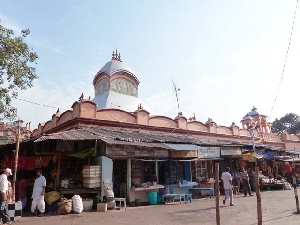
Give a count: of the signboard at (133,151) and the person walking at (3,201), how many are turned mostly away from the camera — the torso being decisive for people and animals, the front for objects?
0

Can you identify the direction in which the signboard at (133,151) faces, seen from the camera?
facing the viewer and to the right of the viewer

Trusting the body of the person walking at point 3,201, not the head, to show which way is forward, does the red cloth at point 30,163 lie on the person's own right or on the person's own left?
on the person's own left

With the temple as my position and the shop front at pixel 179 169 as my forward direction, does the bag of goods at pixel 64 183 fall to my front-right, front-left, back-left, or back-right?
front-right

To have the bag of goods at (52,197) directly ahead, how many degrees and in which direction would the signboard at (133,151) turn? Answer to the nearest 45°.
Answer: approximately 90° to its right

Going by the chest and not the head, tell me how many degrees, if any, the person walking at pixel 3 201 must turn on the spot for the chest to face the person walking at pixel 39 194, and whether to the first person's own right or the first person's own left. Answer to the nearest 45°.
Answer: approximately 45° to the first person's own left

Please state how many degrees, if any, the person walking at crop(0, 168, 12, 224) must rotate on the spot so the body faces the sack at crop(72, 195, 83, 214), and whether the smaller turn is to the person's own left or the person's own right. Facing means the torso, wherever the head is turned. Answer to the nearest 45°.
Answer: approximately 45° to the person's own left

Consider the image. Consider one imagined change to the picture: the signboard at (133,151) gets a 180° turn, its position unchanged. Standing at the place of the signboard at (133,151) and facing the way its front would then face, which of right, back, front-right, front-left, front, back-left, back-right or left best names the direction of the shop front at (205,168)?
right

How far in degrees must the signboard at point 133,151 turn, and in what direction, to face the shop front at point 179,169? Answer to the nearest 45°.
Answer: approximately 90° to its left

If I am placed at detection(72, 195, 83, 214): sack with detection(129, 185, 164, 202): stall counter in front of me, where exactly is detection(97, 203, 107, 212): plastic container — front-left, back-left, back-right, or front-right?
front-right
